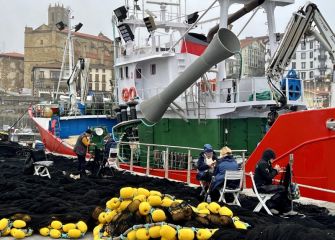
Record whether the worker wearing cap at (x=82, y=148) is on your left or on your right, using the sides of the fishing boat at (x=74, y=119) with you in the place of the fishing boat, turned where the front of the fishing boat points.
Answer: on your left

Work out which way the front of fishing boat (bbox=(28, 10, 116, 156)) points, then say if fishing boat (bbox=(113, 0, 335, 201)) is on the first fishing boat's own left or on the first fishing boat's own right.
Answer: on the first fishing boat's own left

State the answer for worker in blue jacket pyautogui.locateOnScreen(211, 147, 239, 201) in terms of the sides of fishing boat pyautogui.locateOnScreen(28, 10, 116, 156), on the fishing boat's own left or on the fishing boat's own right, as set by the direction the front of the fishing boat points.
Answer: on the fishing boat's own left

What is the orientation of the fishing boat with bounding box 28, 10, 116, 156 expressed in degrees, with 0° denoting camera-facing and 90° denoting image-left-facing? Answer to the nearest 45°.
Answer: approximately 45°

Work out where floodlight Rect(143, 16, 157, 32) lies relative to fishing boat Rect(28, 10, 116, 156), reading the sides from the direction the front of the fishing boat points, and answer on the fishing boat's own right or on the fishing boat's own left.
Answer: on the fishing boat's own left
